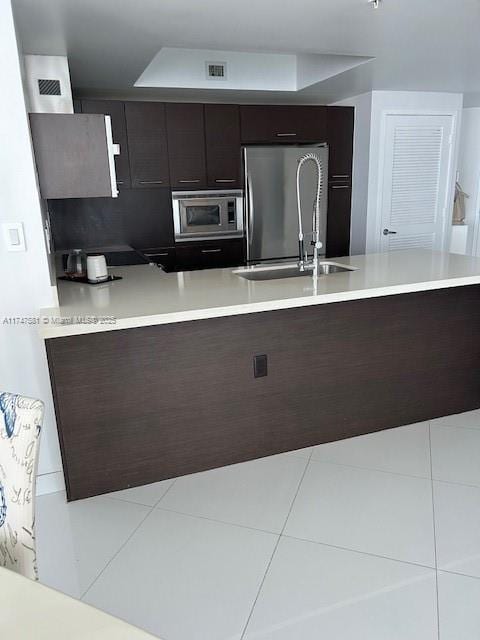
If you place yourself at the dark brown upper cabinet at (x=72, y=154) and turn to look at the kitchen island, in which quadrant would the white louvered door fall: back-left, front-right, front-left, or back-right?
front-left

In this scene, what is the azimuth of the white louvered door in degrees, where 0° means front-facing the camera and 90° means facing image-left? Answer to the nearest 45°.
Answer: approximately 0°

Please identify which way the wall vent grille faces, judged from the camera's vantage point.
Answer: facing the viewer

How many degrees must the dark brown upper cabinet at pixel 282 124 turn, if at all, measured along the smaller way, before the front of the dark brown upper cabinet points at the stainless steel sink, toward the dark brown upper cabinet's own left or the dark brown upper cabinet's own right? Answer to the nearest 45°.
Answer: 0° — it already faces it

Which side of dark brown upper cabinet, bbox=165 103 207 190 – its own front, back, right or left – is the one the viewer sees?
front

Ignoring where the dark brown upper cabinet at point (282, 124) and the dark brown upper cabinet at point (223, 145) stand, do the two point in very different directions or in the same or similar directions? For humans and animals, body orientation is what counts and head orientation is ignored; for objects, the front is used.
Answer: same or similar directions

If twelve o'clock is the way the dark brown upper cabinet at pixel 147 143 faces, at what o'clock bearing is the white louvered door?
The white louvered door is roughly at 9 o'clock from the dark brown upper cabinet.

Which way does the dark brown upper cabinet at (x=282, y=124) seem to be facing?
toward the camera

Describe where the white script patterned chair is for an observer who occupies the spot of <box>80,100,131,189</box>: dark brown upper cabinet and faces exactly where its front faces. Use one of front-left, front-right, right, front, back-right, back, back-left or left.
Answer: front

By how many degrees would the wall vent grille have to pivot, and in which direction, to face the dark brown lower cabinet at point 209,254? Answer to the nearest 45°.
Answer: approximately 135° to its left

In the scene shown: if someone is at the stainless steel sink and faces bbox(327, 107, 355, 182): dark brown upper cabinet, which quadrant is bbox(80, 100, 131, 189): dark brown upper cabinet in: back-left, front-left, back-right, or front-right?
front-left

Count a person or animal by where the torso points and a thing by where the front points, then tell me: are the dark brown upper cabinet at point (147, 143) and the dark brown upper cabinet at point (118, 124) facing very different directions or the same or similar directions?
same or similar directions

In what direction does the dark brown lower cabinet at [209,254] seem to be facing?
toward the camera

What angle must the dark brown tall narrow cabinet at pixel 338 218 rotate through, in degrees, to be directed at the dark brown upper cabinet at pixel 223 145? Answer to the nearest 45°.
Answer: approximately 45° to its right

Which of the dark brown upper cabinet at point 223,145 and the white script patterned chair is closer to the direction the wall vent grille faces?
the white script patterned chair

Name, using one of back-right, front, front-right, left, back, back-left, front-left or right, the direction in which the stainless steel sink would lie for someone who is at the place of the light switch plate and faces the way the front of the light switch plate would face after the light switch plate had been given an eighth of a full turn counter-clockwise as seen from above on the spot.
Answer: front-left

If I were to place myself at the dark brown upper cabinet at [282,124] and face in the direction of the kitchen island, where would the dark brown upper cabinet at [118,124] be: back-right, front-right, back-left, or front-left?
front-right
